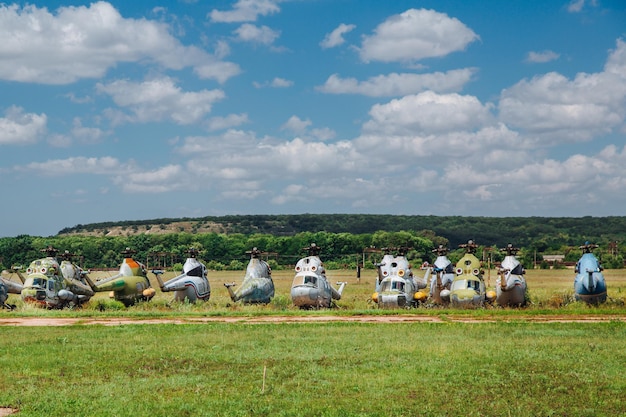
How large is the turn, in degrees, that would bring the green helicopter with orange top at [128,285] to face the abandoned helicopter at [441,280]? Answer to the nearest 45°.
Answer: approximately 45° to its right

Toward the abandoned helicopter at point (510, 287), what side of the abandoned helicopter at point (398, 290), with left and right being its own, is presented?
left

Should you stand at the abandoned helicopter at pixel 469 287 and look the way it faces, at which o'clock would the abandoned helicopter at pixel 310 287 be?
the abandoned helicopter at pixel 310 287 is roughly at 3 o'clock from the abandoned helicopter at pixel 469 287.

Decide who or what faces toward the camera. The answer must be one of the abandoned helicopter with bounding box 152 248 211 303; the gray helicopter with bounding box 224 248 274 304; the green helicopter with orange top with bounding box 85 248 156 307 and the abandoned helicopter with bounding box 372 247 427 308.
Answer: the abandoned helicopter with bounding box 372 247 427 308

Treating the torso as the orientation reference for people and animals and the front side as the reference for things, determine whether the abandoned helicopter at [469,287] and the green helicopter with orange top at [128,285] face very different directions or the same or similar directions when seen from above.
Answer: very different directions

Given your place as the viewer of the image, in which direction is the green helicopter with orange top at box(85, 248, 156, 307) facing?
facing away from the viewer and to the right of the viewer

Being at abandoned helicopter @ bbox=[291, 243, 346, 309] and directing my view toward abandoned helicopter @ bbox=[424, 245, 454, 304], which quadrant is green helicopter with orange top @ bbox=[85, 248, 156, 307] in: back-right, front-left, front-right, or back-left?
back-left
